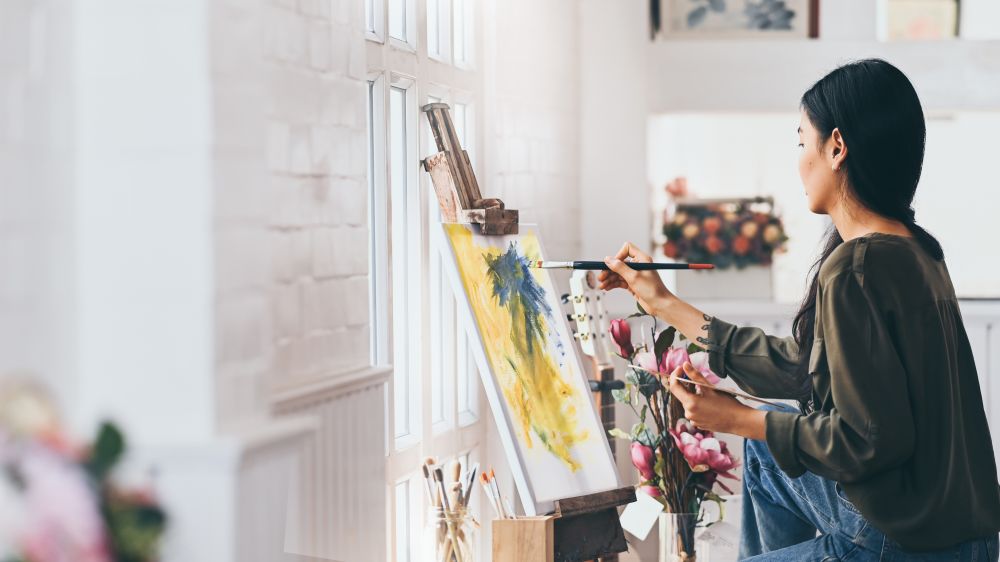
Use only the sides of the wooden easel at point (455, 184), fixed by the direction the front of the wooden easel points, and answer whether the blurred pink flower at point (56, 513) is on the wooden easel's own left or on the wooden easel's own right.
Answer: on the wooden easel's own right

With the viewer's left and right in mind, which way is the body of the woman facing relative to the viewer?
facing away from the viewer and to the left of the viewer

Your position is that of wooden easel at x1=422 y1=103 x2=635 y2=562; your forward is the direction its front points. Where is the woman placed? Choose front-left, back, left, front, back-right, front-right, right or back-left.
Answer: front

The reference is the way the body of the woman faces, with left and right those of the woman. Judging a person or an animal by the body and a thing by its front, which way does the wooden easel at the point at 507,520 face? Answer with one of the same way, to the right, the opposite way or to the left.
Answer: the opposite way

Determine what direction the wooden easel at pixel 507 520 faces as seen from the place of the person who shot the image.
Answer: facing the viewer and to the right of the viewer

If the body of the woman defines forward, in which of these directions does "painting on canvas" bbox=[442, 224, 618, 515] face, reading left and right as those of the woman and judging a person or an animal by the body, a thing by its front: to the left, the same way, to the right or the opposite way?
the opposite way

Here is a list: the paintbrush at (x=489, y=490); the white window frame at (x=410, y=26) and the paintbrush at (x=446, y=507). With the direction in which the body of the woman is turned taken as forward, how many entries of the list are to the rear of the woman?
0
